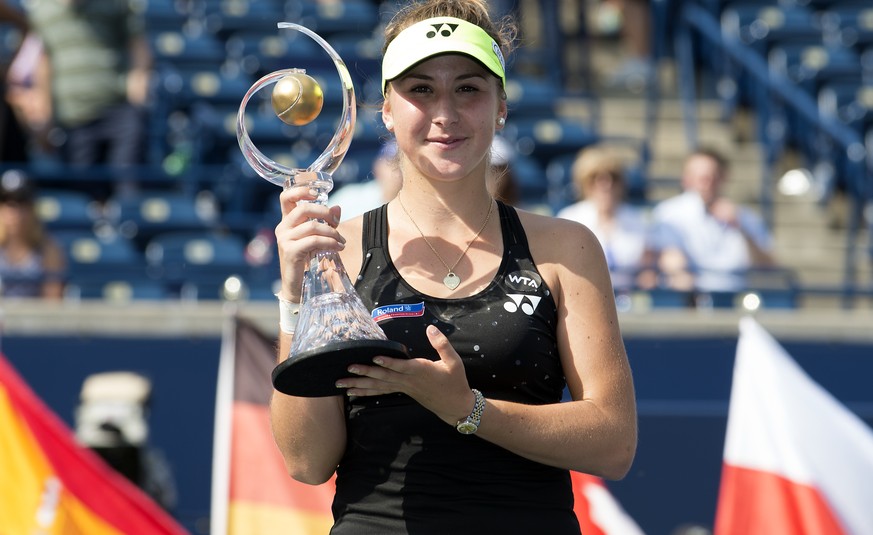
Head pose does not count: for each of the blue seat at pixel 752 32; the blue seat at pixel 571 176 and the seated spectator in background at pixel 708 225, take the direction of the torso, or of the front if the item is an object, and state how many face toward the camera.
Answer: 3

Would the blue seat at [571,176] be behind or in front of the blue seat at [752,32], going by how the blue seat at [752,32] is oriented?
in front

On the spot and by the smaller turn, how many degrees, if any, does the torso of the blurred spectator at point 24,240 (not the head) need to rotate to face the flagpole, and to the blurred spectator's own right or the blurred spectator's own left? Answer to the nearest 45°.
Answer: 0° — they already face it

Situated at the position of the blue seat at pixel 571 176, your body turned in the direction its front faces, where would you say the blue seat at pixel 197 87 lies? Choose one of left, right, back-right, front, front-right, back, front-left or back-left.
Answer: right

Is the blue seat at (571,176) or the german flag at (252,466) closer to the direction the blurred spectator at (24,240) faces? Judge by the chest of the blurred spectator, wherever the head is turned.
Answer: the german flag

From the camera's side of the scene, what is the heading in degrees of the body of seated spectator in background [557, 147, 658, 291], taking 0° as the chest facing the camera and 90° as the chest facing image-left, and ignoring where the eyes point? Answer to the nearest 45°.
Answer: approximately 0°

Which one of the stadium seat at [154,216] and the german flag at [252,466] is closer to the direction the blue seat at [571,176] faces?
the german flag

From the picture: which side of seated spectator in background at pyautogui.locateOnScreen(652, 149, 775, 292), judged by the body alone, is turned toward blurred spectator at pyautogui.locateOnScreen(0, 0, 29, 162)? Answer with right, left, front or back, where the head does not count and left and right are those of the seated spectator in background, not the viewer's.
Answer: right

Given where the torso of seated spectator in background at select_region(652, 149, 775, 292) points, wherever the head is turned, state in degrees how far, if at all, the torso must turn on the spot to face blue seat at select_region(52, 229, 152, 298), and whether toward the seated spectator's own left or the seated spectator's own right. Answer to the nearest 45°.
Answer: approximately 90° to the seated spectator's own right

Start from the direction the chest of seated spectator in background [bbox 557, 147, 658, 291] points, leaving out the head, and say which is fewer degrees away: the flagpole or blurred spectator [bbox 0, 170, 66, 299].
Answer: the flagpole
